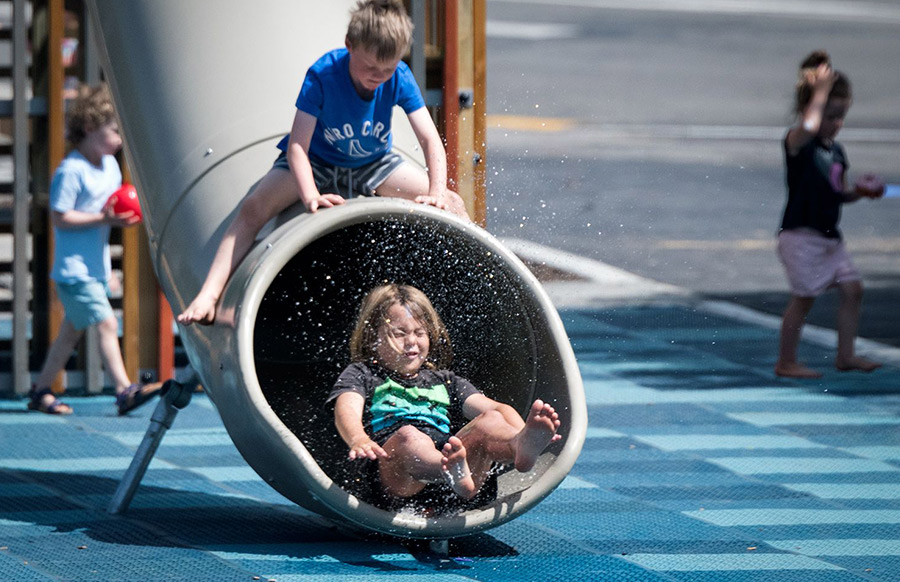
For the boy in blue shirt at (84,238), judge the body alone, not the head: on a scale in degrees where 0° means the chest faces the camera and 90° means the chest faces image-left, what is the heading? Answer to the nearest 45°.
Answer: approximately 270°

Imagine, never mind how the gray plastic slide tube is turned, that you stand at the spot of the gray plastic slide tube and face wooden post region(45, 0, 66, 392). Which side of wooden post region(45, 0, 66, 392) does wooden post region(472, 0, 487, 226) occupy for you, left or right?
right

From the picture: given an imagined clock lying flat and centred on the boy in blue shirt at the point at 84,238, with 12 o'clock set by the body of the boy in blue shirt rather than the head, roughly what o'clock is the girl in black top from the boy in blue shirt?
The girl in black top is roughly at 12 o'clock from the boy in blue shirt.

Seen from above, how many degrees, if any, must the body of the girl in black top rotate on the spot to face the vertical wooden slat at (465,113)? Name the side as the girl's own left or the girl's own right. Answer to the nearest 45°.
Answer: approximately 90° to the girl's own right

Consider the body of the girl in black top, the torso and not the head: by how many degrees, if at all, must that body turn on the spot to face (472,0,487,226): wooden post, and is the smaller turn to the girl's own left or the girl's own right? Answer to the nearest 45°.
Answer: approximately 90° to the girl's own right
